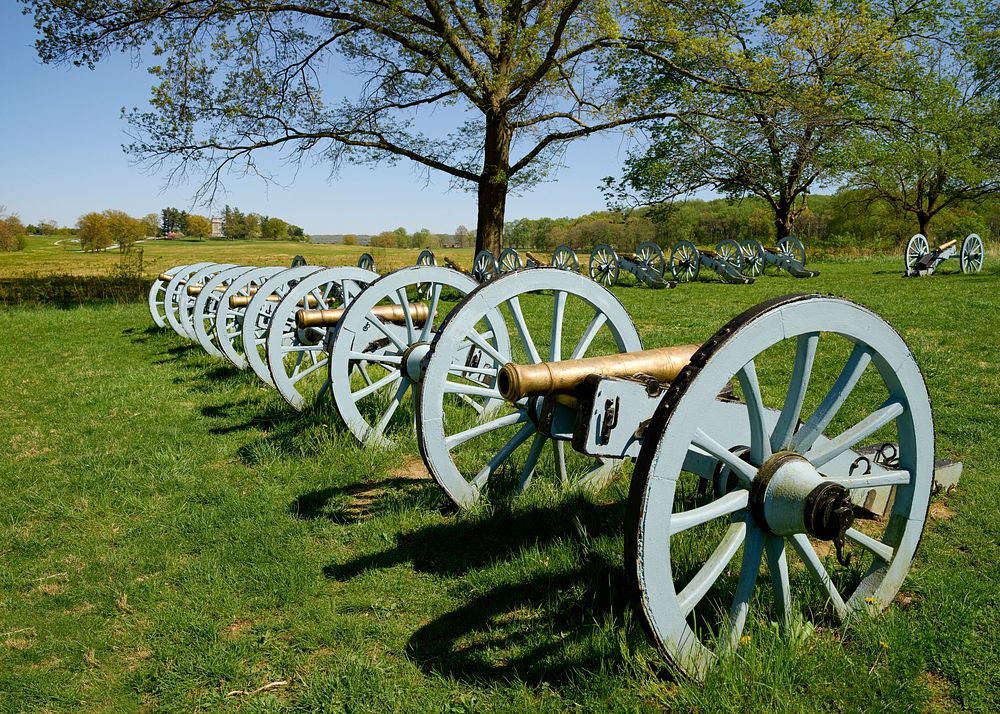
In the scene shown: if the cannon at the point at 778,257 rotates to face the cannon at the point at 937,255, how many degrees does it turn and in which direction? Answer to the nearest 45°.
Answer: approximately 180°

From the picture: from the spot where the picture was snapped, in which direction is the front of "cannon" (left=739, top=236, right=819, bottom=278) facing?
facing away from the viewer and to the left of the viewer

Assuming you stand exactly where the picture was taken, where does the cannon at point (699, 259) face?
facing away from the viewer and to the left of the viewer

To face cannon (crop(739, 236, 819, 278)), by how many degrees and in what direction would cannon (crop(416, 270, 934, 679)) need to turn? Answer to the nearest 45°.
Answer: approximately 135° to its right

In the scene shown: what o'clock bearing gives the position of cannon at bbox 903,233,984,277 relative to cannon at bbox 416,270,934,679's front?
cannon at bbox 903,233,984,277 is roughly at 5 o'clock from cannon at bbox 416,270,934,679.

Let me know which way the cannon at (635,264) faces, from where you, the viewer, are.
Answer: facing away from the viewer and to the left of the viewer

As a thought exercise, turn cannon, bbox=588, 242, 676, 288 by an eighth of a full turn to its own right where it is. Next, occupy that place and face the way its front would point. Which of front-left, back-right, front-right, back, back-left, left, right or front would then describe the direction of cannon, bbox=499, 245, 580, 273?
left
